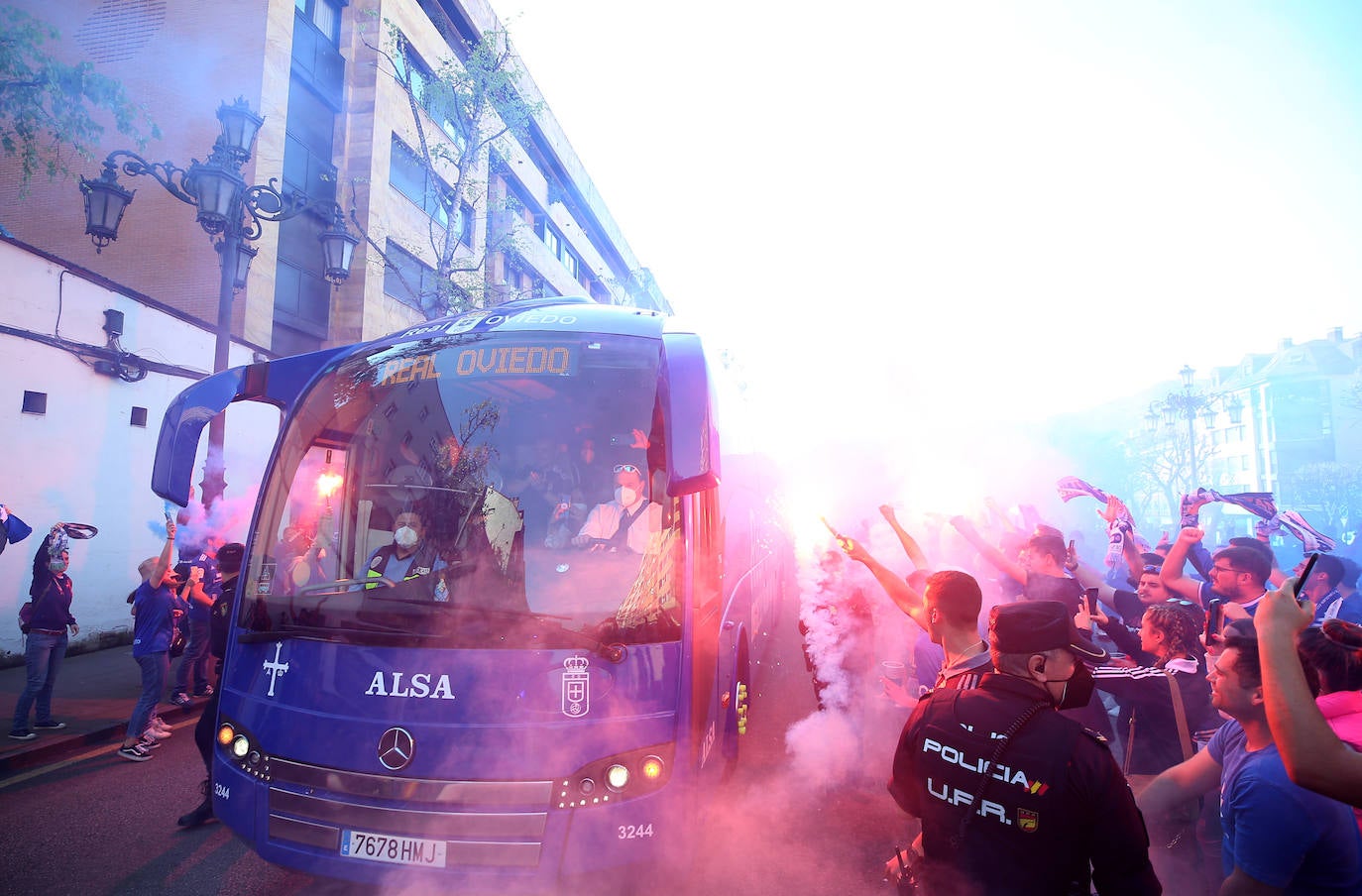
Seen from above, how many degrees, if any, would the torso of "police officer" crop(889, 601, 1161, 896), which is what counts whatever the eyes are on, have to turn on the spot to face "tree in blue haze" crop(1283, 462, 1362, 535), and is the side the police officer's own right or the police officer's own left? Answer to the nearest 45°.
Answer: approximately 45° to the police officer's own left

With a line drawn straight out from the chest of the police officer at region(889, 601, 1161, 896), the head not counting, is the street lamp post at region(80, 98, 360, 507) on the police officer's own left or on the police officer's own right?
on the police officer's own left

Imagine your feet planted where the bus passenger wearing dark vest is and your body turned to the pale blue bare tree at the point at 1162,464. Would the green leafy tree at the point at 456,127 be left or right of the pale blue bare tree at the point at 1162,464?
left

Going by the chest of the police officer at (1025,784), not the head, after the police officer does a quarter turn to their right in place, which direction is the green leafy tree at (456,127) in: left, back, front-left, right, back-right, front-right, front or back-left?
back

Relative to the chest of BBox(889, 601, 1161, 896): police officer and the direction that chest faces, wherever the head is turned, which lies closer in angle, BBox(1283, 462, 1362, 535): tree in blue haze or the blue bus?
the tree in blue haze

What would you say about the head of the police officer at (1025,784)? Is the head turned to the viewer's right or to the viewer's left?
to the viewer's right

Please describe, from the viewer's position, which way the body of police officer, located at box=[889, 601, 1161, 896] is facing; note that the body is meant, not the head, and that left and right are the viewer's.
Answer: facing away from the viewer and to the right of the viewer

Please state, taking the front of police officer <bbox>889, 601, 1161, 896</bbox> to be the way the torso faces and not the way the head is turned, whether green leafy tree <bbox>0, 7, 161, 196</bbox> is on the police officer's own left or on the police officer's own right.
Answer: on the police officer's own left
